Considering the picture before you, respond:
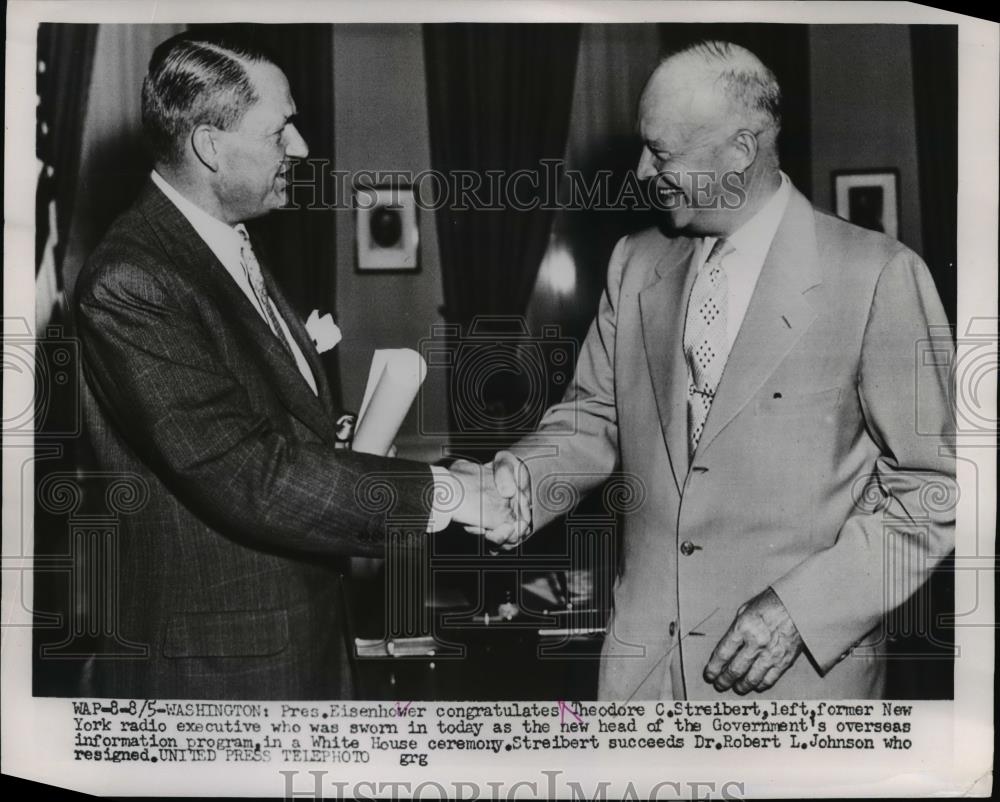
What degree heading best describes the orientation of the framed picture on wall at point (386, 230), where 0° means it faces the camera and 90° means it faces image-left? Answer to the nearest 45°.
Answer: approximately 0°
